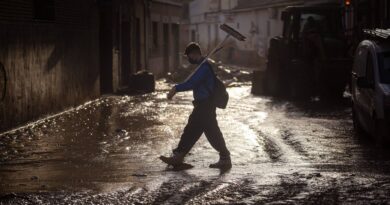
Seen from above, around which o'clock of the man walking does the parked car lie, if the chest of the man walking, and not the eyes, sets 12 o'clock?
The parked car is roughly at 5 o'clock from the man walking.

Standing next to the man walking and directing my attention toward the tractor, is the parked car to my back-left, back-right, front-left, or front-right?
front-right

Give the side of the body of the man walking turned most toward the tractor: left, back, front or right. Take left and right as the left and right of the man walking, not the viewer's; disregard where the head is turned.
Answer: right

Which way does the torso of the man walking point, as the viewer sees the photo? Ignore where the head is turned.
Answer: to the viewer's left

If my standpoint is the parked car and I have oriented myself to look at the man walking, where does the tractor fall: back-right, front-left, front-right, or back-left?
back-right
